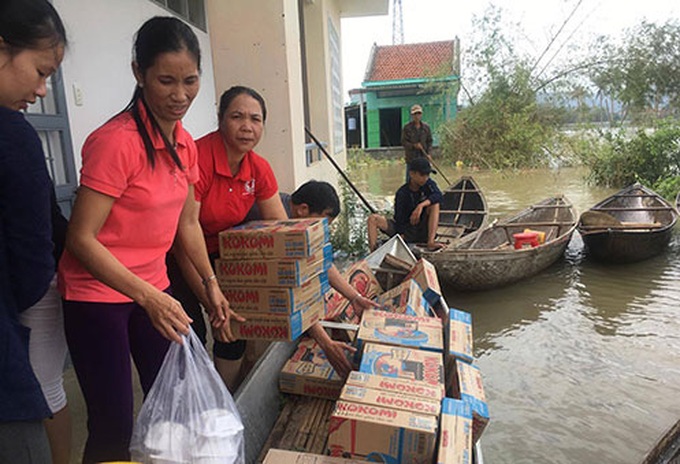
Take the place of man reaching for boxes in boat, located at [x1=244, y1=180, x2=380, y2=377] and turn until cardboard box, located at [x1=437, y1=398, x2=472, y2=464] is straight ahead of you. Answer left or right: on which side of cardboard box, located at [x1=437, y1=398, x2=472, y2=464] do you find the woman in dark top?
right

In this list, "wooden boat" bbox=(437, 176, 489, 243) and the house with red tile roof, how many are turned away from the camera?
1

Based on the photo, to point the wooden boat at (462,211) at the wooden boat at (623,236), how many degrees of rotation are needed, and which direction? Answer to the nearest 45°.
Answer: approximately 90° to its right

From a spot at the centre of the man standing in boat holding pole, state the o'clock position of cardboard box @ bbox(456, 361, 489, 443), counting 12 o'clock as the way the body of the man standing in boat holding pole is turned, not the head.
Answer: The cardboard box is roughly at 12 o'clock from the man standing in boat holding pole.

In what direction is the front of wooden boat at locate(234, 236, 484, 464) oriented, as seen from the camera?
facing away from the viewer

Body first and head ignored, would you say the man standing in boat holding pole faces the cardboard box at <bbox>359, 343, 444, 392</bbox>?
yes

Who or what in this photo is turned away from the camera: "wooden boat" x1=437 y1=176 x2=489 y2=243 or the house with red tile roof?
the wooden boat
